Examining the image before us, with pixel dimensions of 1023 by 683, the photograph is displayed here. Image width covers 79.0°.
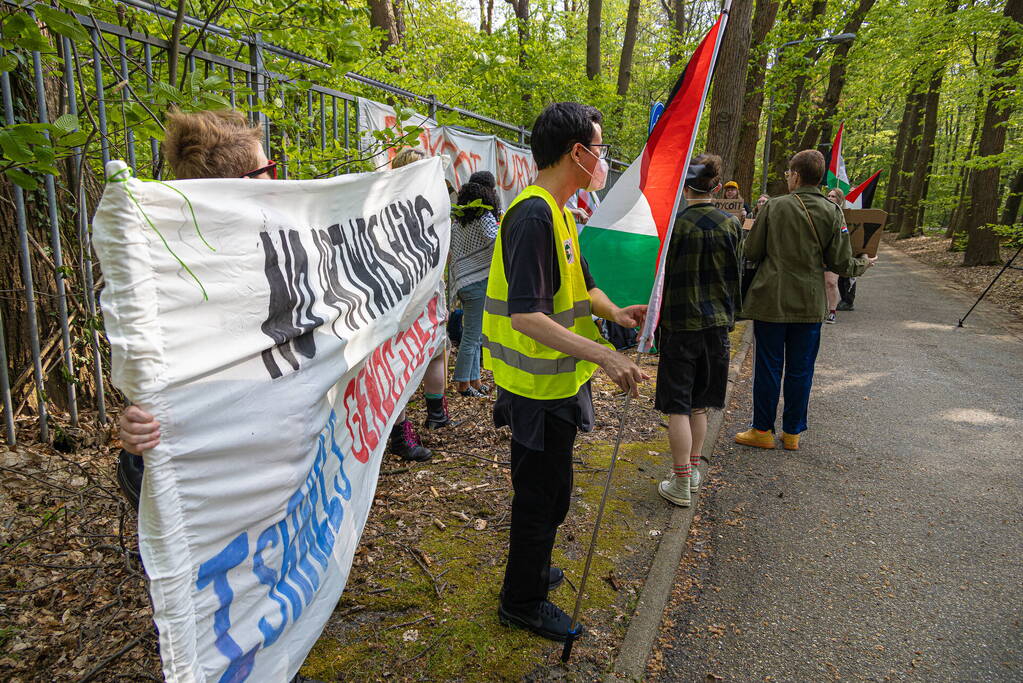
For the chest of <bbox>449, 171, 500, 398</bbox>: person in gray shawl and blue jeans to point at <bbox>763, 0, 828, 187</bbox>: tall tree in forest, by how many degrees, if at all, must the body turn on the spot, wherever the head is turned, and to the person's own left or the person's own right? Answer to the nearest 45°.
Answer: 0° — they already face it

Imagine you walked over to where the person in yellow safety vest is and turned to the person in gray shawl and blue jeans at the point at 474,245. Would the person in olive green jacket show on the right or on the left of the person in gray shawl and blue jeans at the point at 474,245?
right

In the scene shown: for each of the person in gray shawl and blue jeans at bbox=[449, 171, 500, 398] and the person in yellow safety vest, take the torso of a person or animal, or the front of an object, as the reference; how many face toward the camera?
0

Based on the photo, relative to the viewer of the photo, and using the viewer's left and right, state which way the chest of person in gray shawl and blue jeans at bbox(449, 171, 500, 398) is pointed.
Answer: facing away from the viewer and to the right of the viewer

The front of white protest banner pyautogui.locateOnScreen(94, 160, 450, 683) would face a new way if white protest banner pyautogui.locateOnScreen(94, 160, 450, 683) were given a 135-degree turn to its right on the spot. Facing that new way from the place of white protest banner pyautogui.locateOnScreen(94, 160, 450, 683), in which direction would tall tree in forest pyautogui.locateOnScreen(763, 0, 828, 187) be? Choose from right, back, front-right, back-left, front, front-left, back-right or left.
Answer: back-right

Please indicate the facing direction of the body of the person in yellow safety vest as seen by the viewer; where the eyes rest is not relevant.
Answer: to the viewer's right

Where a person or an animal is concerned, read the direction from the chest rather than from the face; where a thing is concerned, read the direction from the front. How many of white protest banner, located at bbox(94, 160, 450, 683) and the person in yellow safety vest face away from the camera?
0

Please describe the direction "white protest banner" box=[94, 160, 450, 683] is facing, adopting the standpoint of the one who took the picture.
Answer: facing the viewer and to the right of the viewer

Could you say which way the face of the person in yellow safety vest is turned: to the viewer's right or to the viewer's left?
to the viewer's right

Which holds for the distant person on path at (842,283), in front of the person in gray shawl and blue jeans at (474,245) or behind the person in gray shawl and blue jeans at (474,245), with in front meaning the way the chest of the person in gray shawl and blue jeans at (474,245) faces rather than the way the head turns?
in front

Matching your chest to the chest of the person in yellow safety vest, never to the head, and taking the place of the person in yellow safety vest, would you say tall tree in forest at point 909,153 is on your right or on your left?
on your left

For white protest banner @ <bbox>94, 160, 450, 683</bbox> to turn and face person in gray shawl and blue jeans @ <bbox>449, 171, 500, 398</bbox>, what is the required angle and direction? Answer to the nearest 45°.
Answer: approximately 90° to its left

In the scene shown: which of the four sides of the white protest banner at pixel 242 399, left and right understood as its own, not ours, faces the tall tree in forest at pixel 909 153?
left
